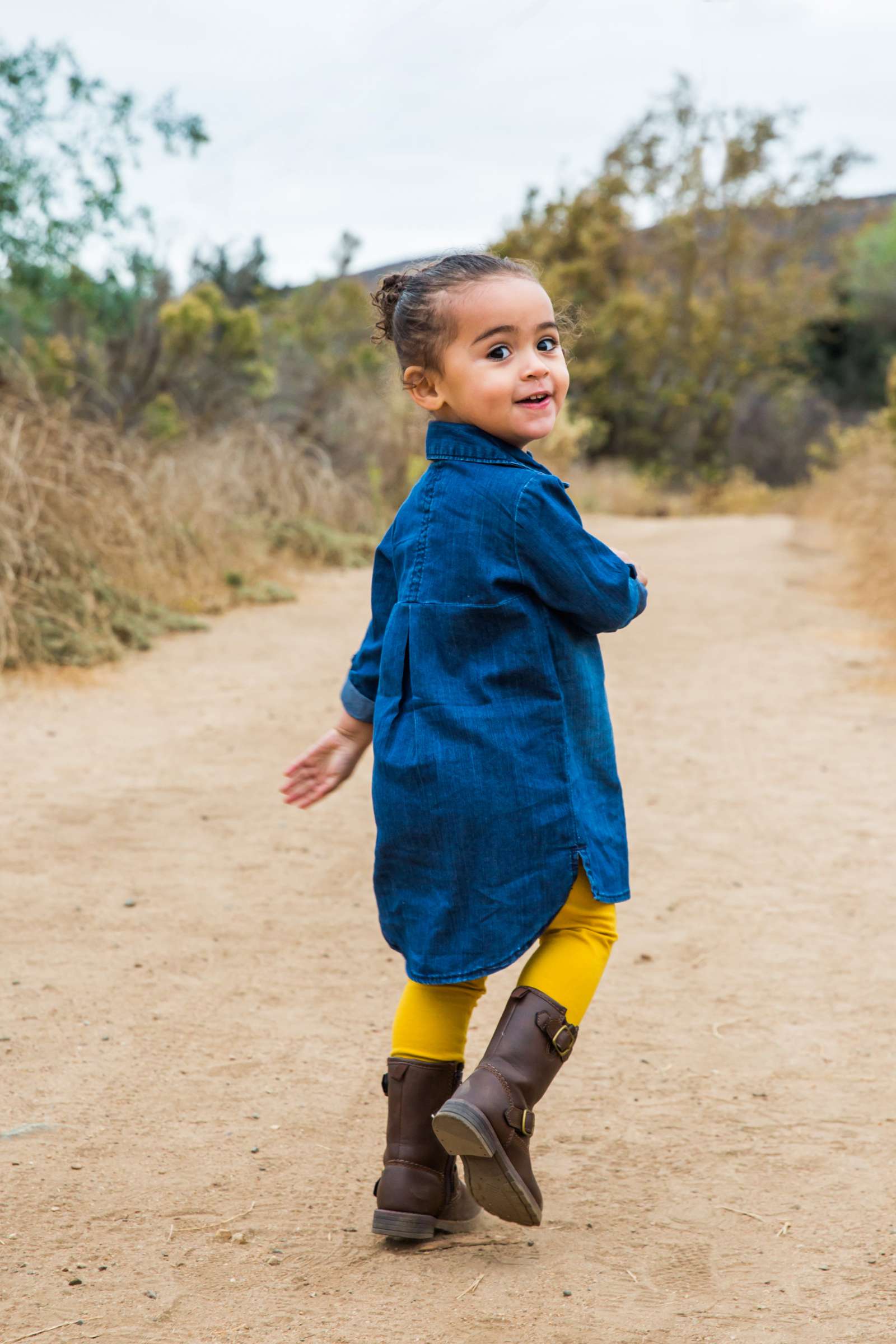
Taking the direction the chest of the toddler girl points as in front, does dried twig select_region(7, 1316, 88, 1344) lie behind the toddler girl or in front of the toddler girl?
behind

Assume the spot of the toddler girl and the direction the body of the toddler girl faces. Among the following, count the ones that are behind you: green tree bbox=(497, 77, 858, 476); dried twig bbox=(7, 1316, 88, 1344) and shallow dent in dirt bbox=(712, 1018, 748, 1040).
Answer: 1

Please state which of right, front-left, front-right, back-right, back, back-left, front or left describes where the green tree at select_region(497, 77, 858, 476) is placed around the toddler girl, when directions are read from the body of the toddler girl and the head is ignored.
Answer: front-left

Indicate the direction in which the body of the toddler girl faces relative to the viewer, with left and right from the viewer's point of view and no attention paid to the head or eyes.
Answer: facing away from the viewer and to the right of the viewer

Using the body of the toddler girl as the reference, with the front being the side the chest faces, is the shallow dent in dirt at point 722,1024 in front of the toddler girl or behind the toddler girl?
in front
